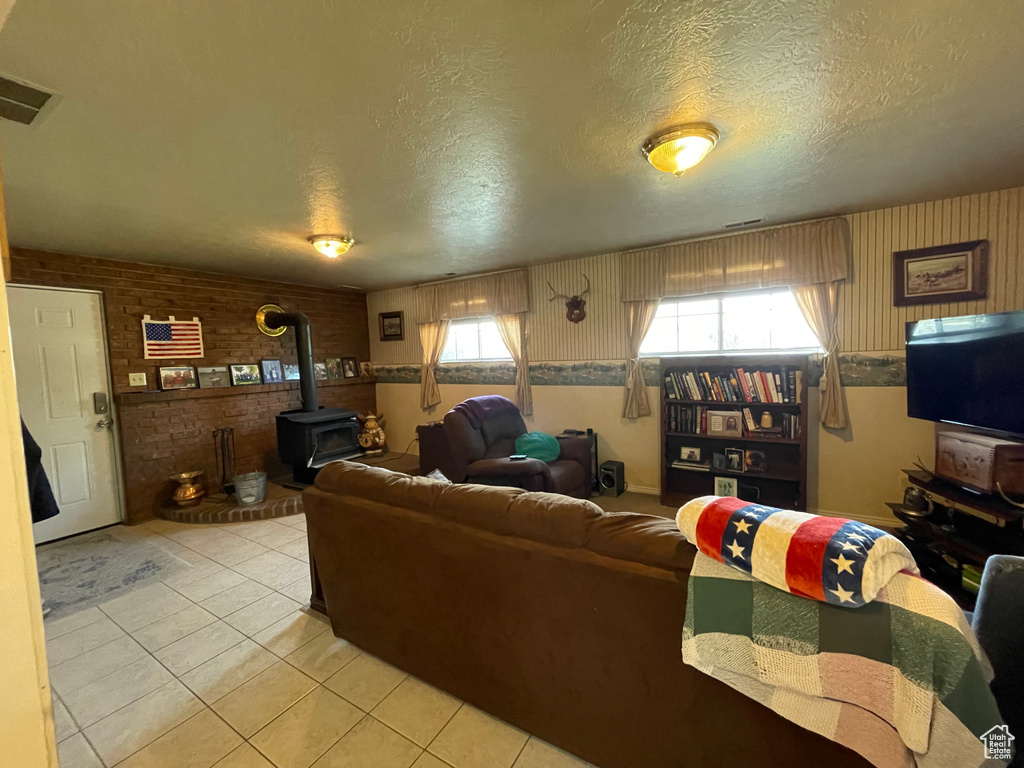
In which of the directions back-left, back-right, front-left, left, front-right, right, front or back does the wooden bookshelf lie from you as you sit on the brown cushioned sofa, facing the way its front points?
front

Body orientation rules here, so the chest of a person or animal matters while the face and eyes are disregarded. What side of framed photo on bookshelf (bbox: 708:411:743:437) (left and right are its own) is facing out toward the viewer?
front

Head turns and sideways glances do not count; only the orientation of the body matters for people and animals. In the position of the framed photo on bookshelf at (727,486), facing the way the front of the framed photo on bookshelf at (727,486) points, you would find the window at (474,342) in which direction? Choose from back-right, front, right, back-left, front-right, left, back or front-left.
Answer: right

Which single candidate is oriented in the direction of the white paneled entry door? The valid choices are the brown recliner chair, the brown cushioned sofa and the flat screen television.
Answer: the flat screen television

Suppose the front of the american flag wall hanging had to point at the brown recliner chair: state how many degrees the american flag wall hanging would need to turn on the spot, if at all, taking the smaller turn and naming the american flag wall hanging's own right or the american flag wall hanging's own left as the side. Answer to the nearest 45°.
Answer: approximately 45° to the american flag wall hanging's own left

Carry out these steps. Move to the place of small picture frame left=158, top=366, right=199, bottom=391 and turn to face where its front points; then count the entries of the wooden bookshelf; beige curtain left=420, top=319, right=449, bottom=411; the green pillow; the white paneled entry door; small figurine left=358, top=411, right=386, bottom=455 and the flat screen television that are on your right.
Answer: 1

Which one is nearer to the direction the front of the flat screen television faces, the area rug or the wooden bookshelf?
the area rug

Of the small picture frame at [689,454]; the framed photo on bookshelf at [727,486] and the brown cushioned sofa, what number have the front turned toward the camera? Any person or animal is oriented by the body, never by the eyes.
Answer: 2

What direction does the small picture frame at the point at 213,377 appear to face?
toward the camera

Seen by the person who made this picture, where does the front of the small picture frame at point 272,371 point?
facing the viewer

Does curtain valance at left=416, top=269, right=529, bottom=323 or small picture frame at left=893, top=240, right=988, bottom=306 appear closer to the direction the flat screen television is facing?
the curtain valance

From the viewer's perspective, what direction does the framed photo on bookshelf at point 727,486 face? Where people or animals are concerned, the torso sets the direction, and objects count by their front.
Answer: toward the camera

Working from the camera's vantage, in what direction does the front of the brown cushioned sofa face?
facing away from the viewer and to the right of the viewer
